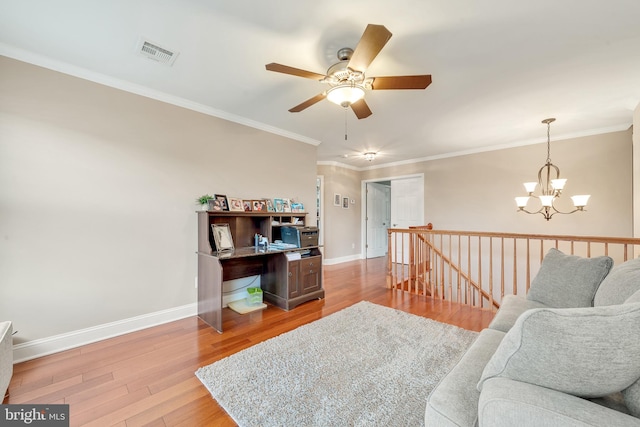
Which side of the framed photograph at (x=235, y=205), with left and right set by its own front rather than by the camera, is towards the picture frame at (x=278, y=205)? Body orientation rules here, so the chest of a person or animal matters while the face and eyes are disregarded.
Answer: left

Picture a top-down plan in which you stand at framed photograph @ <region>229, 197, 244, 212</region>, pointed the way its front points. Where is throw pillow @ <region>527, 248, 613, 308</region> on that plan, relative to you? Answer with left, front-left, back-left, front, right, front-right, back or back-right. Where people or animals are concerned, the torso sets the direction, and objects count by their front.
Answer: front

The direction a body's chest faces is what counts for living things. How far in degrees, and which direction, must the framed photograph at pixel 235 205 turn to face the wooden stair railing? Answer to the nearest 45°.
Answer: approximately 45° to its left

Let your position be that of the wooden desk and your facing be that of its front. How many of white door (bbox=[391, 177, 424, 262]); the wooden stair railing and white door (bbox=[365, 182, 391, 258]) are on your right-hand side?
0

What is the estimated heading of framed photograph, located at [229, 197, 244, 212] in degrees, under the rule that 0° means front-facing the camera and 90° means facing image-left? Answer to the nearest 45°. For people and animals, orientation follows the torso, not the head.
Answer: approximately 315°

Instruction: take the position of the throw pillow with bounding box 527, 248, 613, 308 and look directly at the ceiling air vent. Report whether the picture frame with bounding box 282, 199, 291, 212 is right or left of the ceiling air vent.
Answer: right

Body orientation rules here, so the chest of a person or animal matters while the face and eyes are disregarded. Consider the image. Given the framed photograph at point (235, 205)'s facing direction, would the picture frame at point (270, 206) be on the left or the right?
on its left

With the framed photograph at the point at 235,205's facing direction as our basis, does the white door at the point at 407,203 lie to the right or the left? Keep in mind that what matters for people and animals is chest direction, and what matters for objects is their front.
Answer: on its left

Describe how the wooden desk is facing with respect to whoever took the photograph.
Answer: facing the viewer and to the right of the viewer

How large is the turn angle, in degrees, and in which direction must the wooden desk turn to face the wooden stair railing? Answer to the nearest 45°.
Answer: approximately 45° to its left

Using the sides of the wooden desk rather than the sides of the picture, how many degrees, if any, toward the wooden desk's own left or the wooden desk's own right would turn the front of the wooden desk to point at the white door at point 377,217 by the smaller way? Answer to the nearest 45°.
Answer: approximately 90° to the wooden desk's own left
